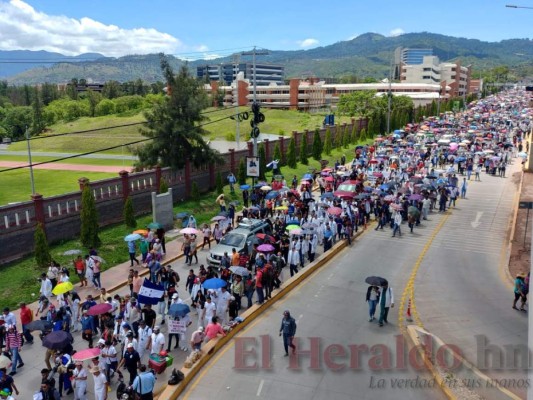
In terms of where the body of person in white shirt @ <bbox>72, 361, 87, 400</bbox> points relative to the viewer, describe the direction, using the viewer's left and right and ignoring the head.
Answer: facing the viewer and to the left of the viewer

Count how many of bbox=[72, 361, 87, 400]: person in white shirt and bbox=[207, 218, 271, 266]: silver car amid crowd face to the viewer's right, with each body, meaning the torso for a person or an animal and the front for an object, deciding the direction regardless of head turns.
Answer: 0

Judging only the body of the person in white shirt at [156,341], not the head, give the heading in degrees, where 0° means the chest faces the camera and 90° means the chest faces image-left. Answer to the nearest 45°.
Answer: approximately 45°

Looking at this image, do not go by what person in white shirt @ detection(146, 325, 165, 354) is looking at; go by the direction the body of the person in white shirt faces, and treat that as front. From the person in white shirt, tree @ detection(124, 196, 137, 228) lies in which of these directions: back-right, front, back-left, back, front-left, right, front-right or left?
back-right

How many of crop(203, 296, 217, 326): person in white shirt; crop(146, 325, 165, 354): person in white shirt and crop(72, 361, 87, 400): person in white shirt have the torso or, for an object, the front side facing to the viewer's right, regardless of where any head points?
0

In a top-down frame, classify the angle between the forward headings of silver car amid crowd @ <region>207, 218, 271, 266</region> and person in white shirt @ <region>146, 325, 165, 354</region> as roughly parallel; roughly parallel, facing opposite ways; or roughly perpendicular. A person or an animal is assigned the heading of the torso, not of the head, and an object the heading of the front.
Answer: roughly parallel

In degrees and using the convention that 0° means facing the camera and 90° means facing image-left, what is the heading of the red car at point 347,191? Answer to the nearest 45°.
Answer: approximately 45°

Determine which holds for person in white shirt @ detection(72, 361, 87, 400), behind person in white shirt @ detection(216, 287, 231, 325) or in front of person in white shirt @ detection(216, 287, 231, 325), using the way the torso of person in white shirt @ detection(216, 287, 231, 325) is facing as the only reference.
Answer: in front

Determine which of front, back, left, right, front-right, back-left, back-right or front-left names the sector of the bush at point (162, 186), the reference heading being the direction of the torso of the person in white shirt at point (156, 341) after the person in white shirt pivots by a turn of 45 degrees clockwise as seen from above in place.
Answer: right

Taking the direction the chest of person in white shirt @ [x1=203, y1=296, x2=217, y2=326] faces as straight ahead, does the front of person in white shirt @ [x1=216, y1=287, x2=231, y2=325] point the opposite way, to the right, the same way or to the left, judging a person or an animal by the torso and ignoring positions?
the same way

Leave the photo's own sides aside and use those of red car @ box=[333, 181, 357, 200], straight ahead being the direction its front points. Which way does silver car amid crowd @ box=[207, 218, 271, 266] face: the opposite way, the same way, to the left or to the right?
the same way

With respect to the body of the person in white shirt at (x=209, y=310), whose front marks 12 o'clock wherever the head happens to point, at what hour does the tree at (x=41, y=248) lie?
The tree is roughly at 3 o'clock from the person in white shirt.

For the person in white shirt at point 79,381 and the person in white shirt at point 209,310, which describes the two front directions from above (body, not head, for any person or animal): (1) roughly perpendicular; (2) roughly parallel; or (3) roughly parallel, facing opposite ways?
roughly parallel

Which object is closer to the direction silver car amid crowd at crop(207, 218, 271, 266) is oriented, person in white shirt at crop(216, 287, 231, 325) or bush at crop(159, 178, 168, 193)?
the person in white shirt

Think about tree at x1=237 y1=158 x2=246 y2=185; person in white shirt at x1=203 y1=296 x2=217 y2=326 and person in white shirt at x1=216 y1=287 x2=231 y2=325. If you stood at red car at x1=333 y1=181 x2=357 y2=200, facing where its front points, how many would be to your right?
1

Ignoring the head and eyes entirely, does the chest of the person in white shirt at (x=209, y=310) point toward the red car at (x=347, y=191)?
no

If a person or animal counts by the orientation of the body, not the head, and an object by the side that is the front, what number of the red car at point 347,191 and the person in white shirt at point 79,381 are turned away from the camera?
0

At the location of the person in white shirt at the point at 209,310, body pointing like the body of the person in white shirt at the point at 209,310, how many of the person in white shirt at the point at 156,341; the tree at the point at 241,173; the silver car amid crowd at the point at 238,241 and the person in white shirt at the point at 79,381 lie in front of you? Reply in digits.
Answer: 2

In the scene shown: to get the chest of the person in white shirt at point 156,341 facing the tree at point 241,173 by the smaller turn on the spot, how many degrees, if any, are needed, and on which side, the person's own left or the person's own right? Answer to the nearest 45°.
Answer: approximately 135° to the person's own right
